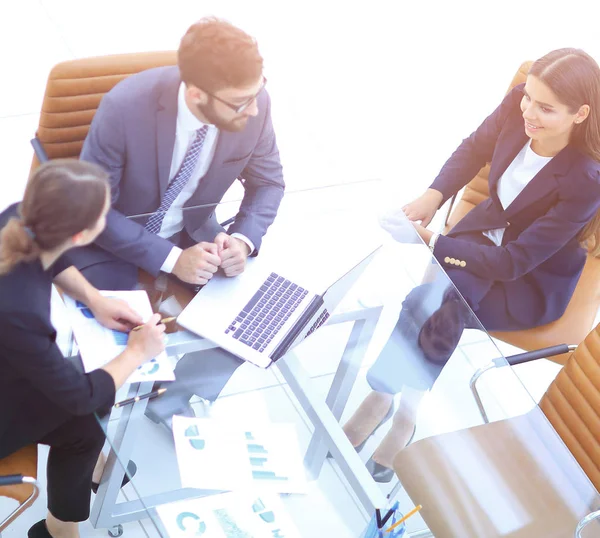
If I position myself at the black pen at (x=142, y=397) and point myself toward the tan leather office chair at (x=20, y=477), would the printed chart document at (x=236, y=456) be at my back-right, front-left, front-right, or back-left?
back-left

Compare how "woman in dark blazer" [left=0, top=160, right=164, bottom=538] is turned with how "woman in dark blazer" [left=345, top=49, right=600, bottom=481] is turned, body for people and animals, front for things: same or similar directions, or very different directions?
very different directions

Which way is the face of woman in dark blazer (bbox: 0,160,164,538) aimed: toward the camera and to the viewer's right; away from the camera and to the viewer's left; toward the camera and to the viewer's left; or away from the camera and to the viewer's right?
away from the camera and to the viewer's right

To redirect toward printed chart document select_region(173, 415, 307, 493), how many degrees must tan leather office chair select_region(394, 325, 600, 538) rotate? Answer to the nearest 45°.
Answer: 0° — it already faces it

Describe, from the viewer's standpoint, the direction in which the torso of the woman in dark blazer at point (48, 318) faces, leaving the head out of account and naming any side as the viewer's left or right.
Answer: facing away from the viewer and to the right of the viewer
